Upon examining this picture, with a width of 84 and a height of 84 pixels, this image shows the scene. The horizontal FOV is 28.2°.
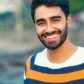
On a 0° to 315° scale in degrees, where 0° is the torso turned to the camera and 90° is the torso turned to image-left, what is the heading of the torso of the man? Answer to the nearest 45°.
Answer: approximately 0°
